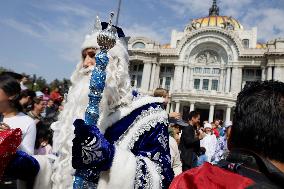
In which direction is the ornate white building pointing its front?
toward the camera

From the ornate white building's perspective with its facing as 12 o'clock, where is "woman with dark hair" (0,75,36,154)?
The woman with dark hair is roughly at 12 o'clock from the ornate white building.
